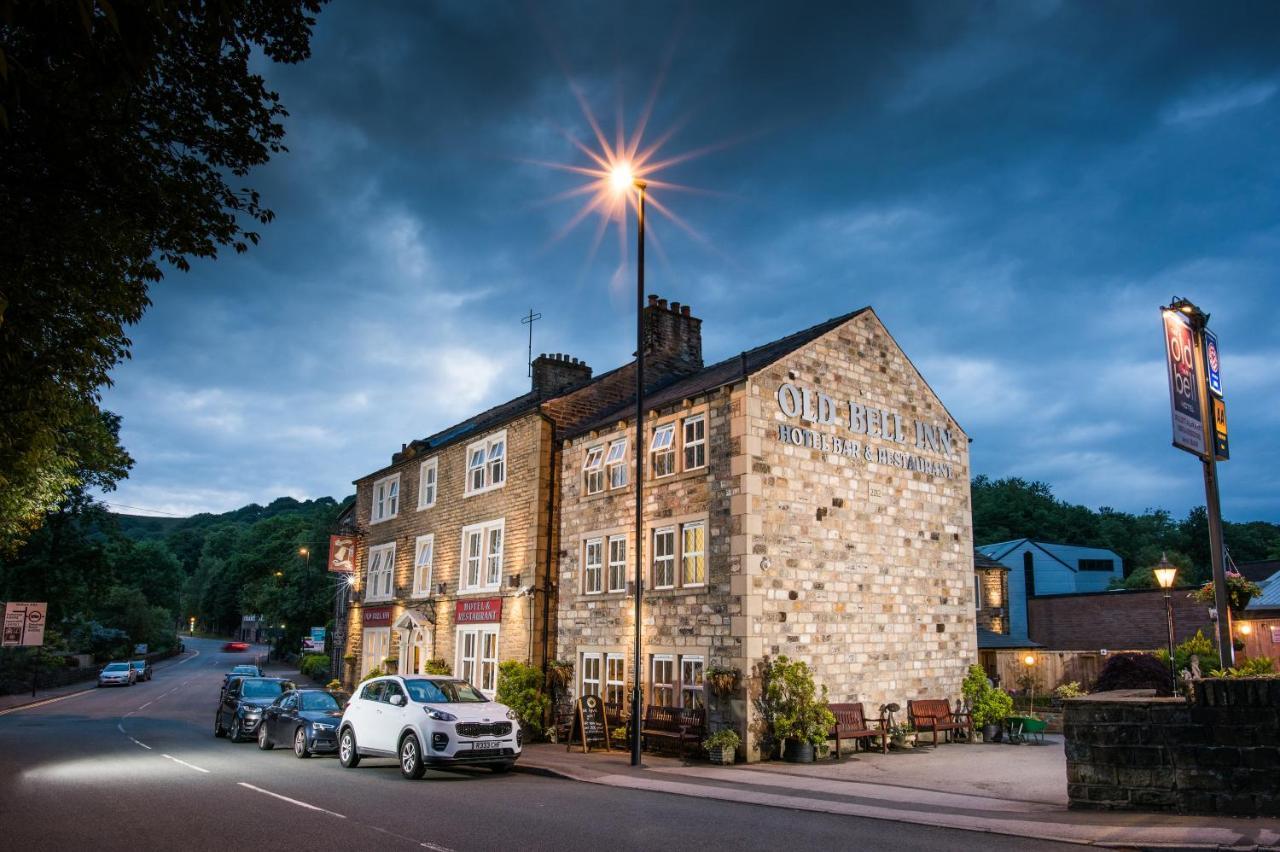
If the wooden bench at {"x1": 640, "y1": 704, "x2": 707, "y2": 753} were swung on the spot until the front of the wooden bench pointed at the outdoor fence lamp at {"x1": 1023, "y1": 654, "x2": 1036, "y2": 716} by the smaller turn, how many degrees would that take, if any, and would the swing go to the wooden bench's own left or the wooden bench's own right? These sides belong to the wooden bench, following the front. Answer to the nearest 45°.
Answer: approximately 180°

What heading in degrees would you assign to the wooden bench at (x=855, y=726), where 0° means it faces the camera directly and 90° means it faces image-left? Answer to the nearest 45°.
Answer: approximately 315°

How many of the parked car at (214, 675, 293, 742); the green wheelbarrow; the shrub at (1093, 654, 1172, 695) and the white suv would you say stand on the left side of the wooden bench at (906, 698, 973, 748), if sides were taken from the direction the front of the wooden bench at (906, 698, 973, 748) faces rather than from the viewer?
2

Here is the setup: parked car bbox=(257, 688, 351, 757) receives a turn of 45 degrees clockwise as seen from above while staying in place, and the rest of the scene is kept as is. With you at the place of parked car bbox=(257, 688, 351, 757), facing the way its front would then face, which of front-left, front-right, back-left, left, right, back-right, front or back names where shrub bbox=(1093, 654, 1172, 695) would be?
left

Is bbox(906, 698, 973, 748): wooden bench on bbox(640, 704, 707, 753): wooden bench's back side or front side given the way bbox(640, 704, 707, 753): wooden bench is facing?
on the back side

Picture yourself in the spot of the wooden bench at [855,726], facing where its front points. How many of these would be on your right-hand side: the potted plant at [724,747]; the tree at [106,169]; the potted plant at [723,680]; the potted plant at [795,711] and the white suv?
5

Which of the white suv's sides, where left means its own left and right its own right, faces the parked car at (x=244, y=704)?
back

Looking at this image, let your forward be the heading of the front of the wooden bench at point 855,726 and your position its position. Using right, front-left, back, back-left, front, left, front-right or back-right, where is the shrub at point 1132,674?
left

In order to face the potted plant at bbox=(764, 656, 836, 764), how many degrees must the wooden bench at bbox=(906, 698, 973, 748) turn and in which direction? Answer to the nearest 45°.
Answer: approximately 90° to its right

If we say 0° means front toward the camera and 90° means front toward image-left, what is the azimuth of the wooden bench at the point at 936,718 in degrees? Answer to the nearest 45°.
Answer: approximately 315°

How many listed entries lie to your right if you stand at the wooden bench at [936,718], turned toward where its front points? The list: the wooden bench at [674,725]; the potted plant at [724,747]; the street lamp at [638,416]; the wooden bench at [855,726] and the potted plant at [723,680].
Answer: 5

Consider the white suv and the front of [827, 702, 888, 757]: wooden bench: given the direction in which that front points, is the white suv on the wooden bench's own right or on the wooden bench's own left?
on the wooden bench's own right
